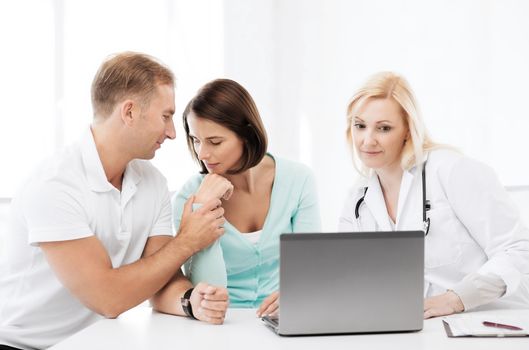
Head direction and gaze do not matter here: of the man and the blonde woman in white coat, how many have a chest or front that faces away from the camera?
0

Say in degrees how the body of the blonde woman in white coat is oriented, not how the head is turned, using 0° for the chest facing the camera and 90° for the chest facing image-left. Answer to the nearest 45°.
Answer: approximately 45°

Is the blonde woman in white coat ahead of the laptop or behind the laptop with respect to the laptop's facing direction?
ahead

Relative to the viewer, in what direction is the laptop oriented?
away from the camera

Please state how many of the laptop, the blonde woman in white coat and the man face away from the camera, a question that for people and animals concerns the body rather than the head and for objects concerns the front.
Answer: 1

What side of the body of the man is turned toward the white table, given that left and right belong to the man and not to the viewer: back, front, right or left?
front

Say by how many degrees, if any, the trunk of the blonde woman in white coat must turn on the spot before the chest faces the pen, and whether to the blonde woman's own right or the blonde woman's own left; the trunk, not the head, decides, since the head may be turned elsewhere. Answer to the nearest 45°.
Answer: approximately 45° to the blonde woman's own left

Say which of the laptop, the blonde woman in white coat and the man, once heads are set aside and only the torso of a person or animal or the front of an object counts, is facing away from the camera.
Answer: the laptop

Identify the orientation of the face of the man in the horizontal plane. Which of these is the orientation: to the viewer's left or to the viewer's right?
to the viewer's right

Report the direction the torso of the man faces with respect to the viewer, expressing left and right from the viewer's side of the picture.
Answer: facing the viewer and to the right of the viewer
